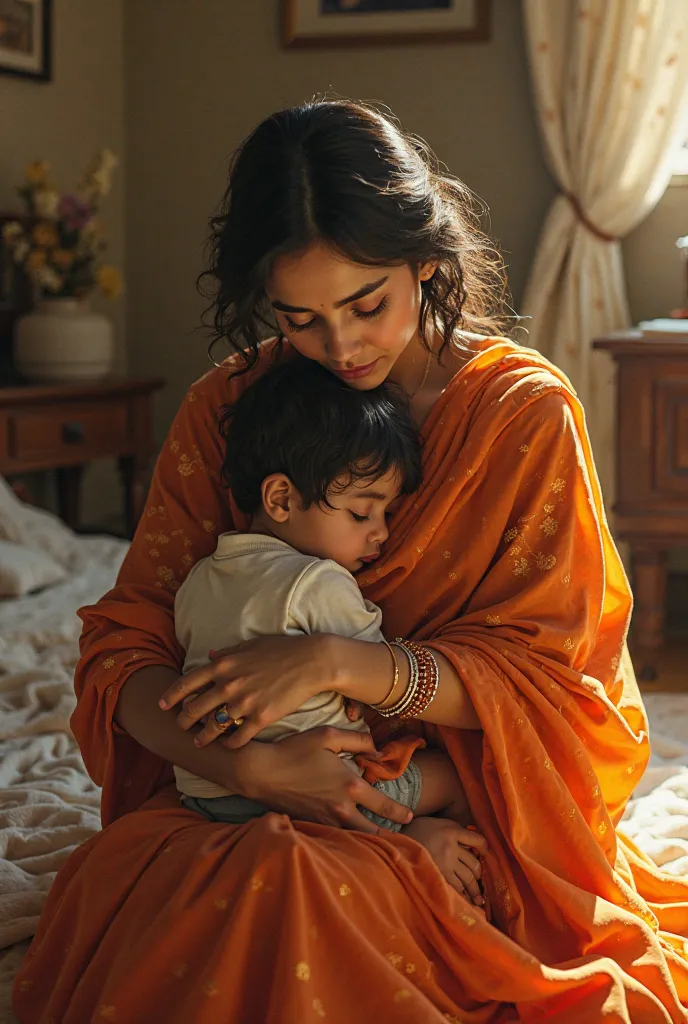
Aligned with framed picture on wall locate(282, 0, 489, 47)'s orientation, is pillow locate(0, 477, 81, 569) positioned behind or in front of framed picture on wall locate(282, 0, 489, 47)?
in front

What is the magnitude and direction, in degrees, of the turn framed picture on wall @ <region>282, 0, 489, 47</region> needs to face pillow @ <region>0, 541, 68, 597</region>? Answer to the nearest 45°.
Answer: approximately 45° to its right

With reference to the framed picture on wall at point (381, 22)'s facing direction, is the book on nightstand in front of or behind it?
in front

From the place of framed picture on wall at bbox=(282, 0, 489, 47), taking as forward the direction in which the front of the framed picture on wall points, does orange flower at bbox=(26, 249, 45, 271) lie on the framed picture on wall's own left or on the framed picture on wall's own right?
on the framed picture on wall's own right

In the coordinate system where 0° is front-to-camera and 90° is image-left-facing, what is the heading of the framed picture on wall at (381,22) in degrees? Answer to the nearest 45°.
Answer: approximately 0°

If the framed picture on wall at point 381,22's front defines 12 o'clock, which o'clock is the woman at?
The woman is roughly at 12 o'clock from the framed picture on wall.

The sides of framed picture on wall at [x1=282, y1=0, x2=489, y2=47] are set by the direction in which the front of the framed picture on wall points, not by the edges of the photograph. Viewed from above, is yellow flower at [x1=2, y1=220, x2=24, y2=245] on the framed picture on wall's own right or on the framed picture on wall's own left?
on the framed picture on wall's own right

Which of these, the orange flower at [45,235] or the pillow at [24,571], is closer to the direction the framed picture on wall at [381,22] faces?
the pillow

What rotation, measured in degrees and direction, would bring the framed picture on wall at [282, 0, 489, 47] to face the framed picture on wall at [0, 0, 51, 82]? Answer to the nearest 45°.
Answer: approximately 90° to its right
